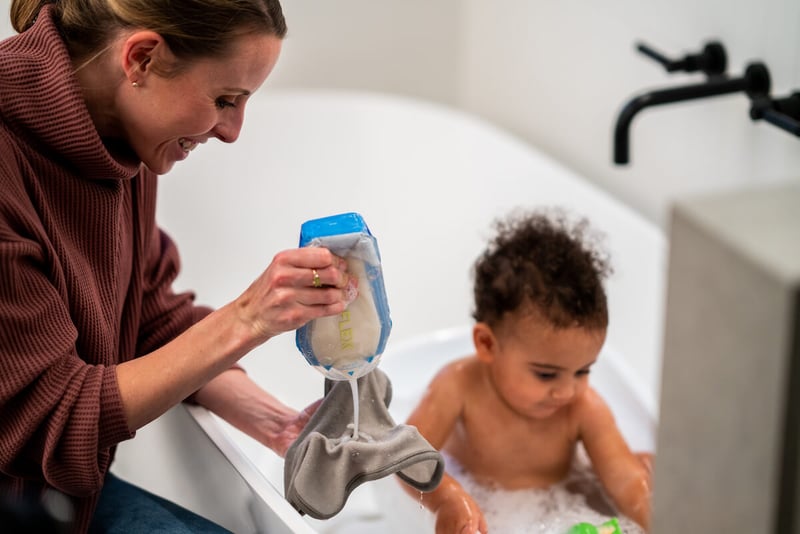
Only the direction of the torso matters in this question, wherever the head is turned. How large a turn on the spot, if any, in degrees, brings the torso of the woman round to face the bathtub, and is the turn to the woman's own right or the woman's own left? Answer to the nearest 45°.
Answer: approximately 45° to the woman's own left

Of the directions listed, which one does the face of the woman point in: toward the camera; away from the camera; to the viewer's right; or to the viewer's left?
to the viewer's right

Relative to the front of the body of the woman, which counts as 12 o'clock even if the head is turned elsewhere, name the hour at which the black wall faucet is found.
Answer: The black wall faucet is roughly at 11 o'clock from the woman.

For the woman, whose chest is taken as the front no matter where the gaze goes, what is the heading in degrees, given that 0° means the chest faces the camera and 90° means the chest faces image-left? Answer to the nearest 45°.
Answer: approximately 270°
